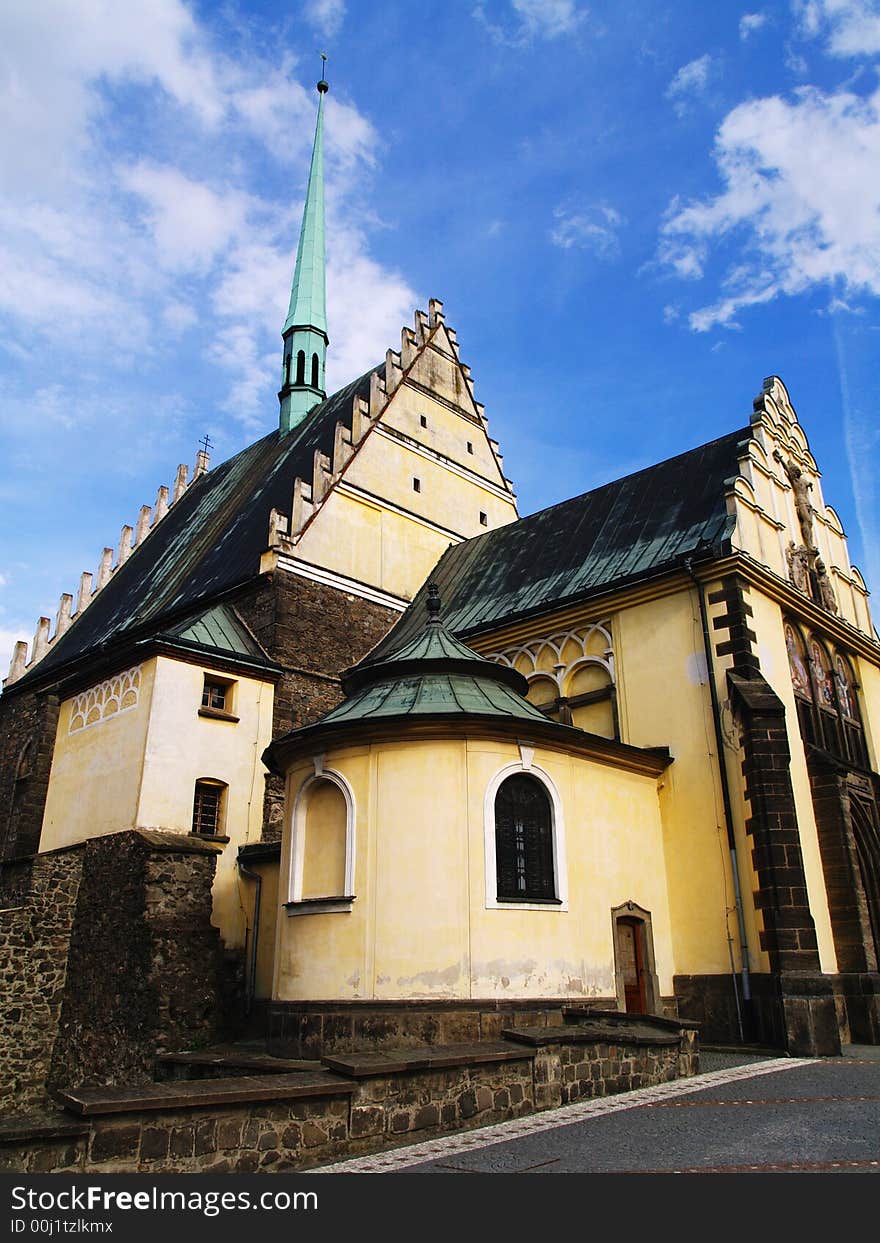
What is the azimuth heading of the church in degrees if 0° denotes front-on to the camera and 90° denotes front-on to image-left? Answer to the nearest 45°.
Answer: approximately 315°

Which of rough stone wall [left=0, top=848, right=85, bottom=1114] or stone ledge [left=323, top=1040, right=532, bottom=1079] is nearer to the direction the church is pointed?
the stone ledge

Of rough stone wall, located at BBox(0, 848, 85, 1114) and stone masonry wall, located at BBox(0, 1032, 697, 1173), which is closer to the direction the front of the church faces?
the stone masonry wall

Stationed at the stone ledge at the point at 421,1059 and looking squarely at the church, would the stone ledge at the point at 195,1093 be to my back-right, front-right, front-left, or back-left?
back-left
